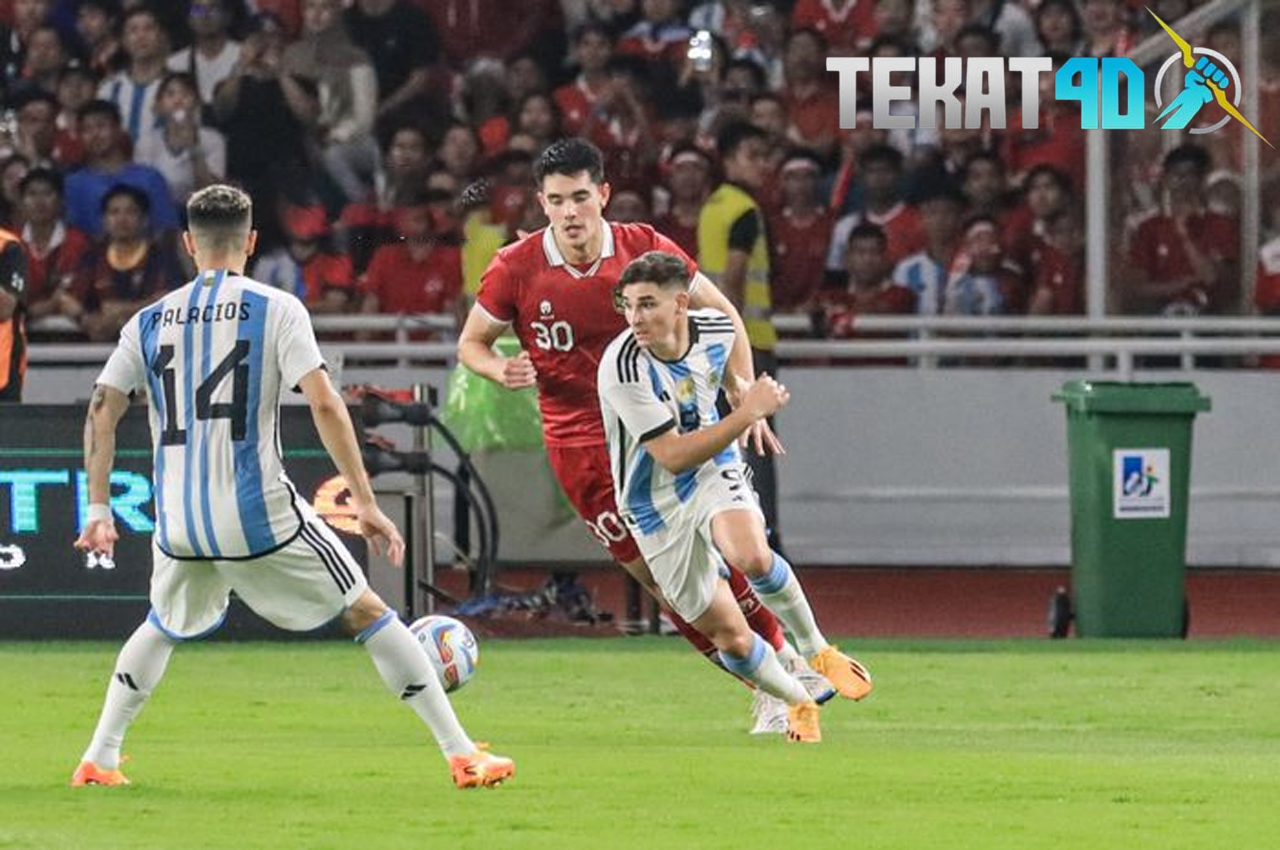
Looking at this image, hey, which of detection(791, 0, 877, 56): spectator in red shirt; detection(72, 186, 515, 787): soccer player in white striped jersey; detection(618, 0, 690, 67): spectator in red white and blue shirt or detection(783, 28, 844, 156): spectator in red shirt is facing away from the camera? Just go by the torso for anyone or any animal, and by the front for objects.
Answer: the soccer player in white striped jersey

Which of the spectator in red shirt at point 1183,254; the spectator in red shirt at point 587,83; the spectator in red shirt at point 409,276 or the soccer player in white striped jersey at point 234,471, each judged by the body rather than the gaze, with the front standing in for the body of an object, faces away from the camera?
the soccer player in white striped jersey

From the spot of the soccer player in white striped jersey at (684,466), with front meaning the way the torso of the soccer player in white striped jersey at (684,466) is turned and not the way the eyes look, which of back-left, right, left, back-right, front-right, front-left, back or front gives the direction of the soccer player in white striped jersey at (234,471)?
right

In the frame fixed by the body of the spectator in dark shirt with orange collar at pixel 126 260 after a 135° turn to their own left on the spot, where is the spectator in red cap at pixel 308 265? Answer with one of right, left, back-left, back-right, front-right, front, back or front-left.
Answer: front-right

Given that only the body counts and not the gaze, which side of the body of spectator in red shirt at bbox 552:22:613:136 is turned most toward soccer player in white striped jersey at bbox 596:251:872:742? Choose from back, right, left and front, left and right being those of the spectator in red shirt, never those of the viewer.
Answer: front

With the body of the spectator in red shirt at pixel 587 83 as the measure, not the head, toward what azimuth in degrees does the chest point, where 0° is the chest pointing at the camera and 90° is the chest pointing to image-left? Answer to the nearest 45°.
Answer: approximately 0°
